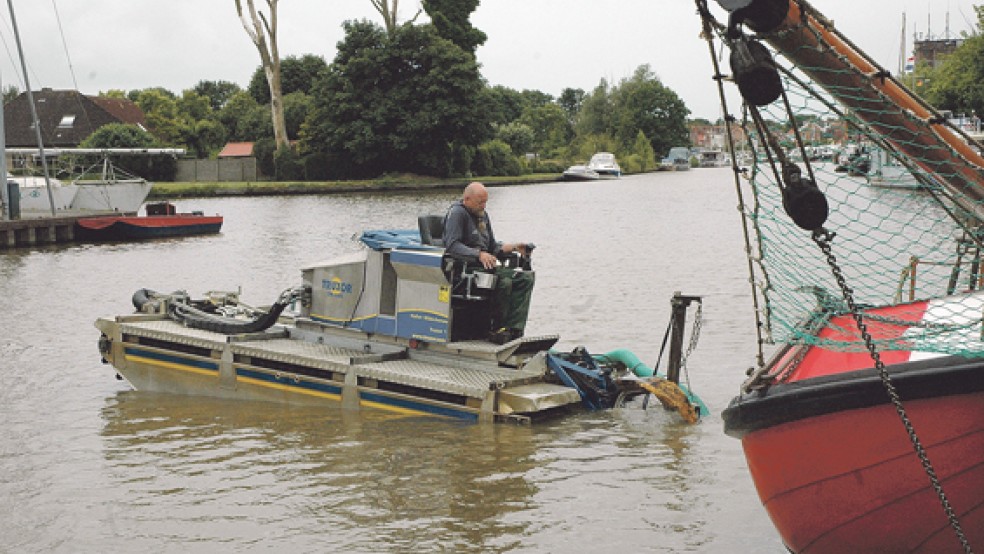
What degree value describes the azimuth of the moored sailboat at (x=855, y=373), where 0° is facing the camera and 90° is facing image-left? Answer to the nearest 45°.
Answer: approximately 45°

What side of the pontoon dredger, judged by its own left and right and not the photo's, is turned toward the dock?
back

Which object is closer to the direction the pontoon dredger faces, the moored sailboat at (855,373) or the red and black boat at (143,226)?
the moored sailboat

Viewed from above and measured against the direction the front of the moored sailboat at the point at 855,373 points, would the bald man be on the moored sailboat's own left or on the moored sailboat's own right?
on the moored sailboat's own right

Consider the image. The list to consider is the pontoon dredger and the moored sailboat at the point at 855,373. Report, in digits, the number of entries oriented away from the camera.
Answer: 0

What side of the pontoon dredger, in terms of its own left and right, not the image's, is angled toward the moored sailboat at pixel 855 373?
front

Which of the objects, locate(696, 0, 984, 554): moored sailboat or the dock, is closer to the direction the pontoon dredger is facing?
the moored sailboat

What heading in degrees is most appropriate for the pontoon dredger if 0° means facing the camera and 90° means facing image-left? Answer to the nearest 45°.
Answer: approximately 315°

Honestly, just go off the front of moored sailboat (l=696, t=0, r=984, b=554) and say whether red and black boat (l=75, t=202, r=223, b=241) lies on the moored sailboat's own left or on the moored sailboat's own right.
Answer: on the moored sailboat's own right

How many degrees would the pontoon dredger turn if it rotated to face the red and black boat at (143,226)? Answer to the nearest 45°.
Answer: approximately 135° to its left
